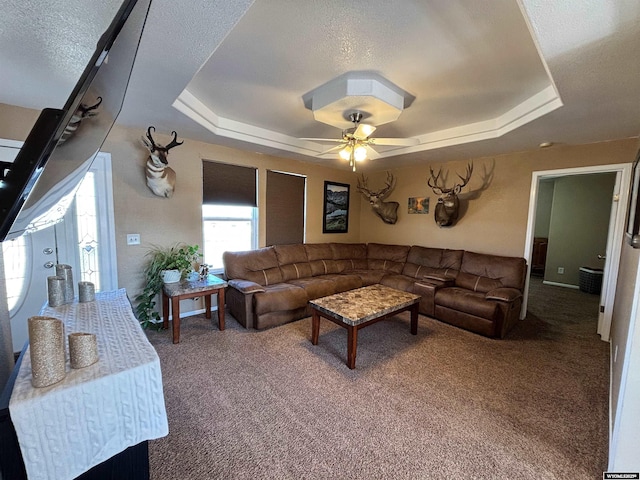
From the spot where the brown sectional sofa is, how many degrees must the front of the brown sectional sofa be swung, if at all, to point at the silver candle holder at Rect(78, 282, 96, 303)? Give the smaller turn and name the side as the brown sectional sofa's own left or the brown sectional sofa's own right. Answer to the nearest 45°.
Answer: approximately 45° to the brown sectional sofa's own right

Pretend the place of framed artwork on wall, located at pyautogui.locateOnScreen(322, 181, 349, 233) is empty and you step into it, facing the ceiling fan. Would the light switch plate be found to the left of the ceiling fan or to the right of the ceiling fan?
right

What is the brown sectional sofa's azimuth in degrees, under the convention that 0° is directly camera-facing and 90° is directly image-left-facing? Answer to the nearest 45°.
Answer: approximately 0°

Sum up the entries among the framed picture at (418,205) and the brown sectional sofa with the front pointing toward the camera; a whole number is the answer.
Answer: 2

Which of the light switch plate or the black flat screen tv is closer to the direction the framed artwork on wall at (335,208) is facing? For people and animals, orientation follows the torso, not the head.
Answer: the black flat screen tv

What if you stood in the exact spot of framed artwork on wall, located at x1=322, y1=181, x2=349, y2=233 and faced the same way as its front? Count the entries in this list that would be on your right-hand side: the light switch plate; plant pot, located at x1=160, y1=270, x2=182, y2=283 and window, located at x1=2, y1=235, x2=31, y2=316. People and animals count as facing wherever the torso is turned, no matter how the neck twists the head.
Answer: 3

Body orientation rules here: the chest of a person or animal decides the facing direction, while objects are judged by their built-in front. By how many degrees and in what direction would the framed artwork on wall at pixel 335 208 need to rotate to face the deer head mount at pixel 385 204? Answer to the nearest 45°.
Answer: approximately 45° to its left

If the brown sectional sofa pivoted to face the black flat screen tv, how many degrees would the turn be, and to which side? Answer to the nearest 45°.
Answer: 0° — it already faces it

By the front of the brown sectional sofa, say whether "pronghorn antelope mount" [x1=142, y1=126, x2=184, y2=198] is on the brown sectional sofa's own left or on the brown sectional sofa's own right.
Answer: on the brown sectional sofa's own right

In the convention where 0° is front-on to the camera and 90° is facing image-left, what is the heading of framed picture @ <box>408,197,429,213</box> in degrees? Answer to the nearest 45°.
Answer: approximately 0°

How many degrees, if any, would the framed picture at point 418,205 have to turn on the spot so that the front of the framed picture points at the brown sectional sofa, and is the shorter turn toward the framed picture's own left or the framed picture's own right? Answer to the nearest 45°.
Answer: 0° — it already faces it

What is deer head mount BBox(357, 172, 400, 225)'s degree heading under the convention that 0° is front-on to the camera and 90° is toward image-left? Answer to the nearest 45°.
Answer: approximately 45°
